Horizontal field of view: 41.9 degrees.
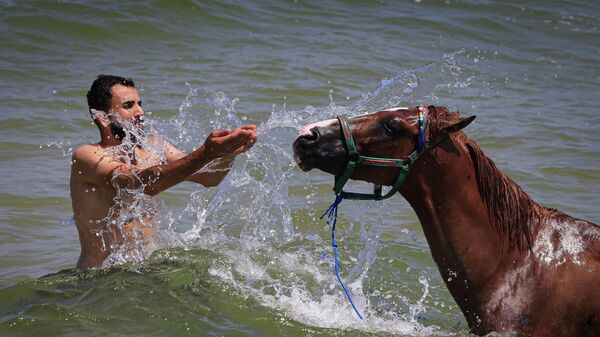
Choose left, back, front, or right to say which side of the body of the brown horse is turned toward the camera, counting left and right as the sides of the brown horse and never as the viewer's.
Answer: left

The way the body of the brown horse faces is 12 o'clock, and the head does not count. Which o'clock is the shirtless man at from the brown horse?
The shirtless man is roughly at 1 o'clock from the brown horse.
